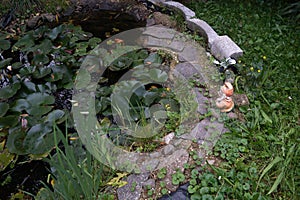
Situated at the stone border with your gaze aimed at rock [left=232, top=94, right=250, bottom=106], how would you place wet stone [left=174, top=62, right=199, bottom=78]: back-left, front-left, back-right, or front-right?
front-right

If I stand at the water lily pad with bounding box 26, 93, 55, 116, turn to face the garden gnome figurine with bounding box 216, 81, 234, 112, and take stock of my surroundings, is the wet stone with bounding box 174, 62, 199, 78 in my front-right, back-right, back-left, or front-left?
front-left

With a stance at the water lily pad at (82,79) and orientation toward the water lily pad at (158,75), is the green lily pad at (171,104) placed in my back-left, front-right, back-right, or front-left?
front-right

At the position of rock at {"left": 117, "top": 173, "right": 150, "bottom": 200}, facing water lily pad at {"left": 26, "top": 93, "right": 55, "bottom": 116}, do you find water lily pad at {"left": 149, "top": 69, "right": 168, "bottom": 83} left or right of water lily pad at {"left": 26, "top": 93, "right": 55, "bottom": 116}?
right

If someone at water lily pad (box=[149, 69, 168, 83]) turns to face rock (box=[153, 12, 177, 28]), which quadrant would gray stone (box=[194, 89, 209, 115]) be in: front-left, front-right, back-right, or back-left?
back-right
